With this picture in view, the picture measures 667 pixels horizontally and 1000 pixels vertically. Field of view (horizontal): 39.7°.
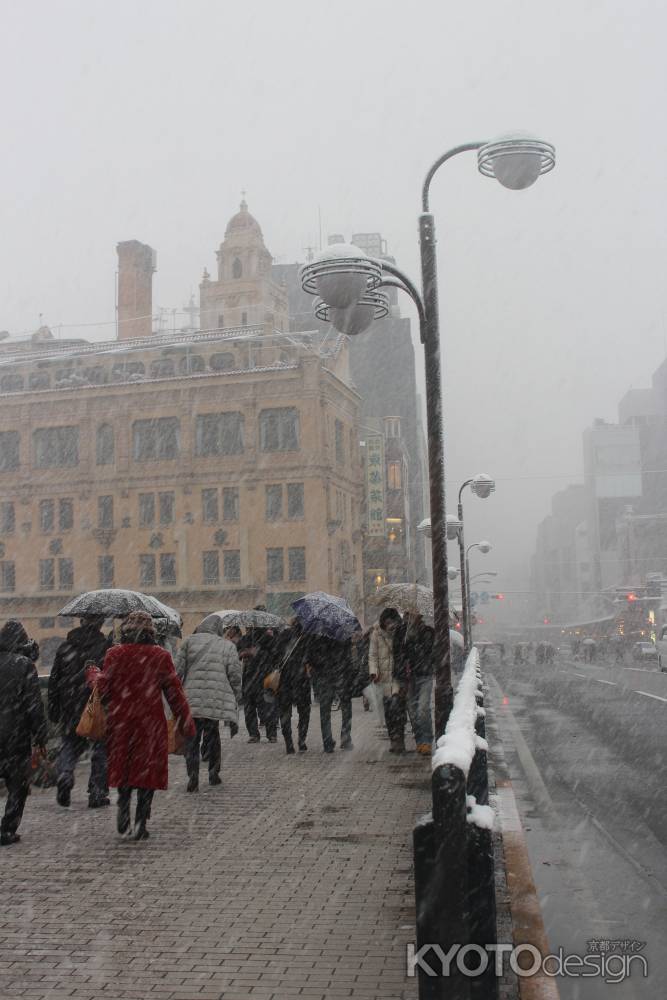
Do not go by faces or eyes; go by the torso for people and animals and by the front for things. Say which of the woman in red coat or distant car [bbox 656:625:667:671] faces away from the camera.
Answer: the woman in red coat

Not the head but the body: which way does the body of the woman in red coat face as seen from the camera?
away from the camera

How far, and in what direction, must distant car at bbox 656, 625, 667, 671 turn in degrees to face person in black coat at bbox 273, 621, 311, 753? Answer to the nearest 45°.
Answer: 0° — it already faces them

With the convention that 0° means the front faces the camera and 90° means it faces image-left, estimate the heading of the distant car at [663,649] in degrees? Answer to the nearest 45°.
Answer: approximately 0°

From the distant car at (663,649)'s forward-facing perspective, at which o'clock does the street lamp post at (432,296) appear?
The street lamp post is roughly at 12 o'clock from the distant car.

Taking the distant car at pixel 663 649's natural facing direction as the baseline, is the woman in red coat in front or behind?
in front

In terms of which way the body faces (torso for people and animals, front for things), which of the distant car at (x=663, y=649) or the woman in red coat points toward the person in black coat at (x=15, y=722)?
the distant car

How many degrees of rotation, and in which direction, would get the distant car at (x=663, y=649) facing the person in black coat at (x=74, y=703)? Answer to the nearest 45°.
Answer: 0° — it already faces them

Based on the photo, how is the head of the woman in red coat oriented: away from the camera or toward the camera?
away from the camera

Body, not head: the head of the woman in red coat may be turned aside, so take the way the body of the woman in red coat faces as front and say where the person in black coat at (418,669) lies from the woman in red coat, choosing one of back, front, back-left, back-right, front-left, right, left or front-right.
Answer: front-right

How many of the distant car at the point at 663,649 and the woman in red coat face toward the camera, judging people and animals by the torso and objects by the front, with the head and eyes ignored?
1
